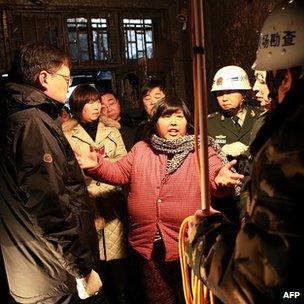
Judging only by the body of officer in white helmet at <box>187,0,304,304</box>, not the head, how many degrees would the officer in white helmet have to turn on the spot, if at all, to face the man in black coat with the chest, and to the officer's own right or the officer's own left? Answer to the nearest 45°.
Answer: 0° — they already face them

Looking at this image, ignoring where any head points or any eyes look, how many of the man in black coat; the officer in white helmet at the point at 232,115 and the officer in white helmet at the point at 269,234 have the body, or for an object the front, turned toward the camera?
1

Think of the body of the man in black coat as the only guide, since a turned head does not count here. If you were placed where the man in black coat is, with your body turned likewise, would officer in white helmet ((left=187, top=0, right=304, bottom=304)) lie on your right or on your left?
on your right

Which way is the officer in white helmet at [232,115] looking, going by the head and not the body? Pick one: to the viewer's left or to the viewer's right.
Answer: to the viewer's left

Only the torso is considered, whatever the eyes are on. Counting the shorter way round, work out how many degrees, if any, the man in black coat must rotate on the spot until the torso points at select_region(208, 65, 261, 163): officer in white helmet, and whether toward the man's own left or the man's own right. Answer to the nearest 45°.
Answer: approximately 45° to the man's own left

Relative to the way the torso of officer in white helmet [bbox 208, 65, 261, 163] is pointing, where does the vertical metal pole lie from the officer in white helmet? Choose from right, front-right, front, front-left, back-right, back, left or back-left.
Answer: front

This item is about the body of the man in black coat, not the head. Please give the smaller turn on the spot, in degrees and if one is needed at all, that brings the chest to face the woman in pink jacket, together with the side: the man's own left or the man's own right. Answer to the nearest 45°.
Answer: approximately 45° to the man's own left

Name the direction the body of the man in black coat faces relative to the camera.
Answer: to the viewer's right

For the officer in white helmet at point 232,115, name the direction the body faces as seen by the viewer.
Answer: toward the camera

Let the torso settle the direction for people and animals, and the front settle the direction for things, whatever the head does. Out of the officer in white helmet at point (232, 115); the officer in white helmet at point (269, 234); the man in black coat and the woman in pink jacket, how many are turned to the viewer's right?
1

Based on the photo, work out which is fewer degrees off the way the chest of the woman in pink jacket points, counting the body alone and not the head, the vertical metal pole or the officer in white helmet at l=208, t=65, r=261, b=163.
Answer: the vertical metal pole

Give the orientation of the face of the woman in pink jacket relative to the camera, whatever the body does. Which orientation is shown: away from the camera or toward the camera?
toward the camera

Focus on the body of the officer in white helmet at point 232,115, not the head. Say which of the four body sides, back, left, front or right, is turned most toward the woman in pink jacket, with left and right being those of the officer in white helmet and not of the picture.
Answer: front

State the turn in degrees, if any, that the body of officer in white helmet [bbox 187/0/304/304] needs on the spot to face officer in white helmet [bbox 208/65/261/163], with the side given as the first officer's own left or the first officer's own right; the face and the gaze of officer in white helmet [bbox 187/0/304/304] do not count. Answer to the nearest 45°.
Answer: approximately 45° to the first officer's own right

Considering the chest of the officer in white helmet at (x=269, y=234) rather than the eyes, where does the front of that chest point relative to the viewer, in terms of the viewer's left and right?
facing away from the viewer and to the left of the viewer
